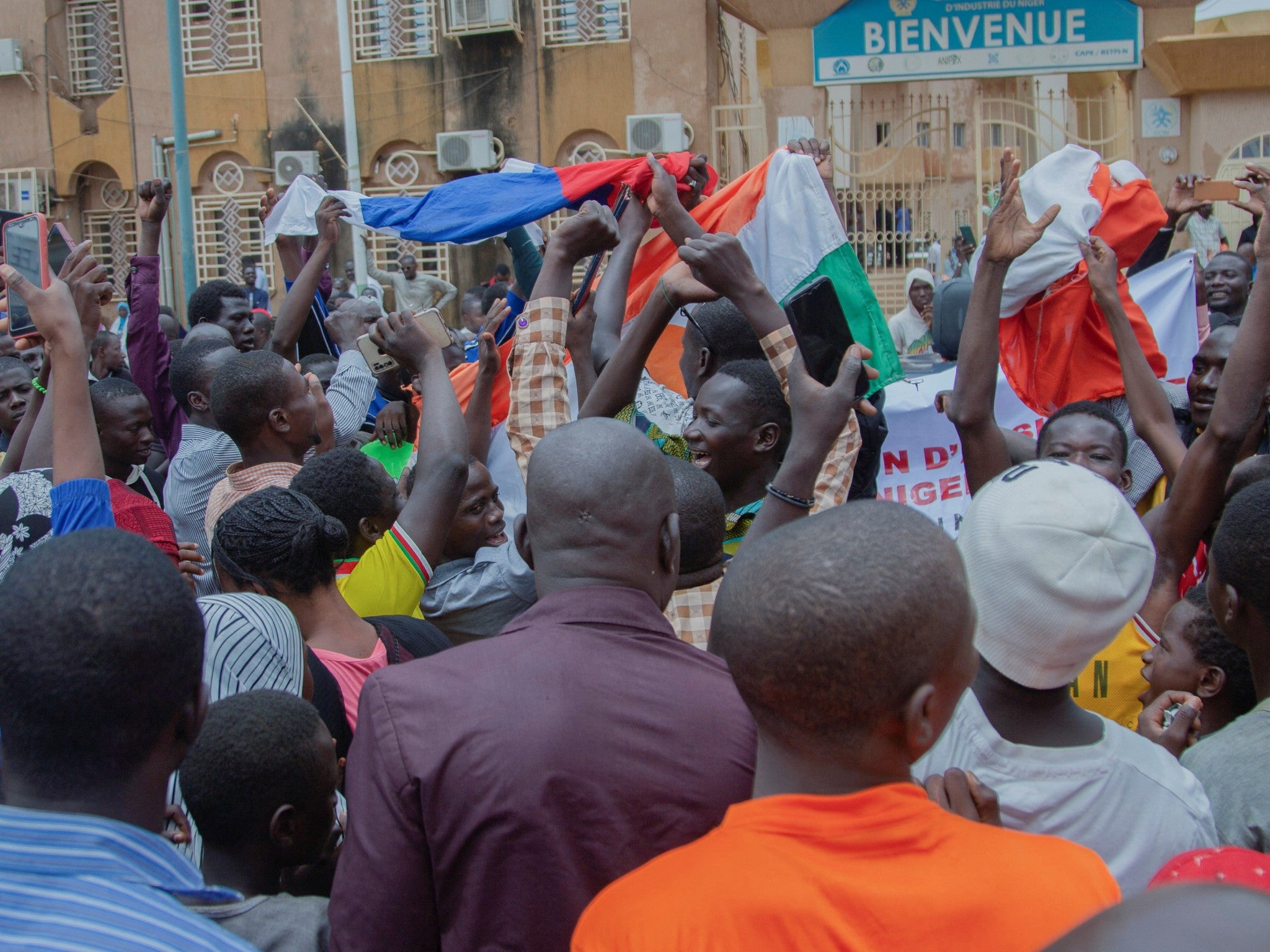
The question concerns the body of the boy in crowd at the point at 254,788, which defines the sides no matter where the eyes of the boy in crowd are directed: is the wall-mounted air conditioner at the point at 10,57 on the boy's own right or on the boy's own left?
on the boy's own left

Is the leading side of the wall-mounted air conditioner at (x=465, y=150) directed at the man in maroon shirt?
yes

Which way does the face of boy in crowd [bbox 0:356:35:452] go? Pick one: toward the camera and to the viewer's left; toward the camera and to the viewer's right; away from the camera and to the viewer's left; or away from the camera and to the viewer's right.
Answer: toward the camera and to the viewer's right

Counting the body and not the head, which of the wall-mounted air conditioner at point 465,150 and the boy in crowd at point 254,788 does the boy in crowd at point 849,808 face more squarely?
the wall-mounted air conditioner

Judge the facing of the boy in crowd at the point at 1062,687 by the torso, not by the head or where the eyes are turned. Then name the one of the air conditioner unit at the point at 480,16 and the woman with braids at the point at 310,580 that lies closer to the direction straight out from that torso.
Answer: the air conditioner unit

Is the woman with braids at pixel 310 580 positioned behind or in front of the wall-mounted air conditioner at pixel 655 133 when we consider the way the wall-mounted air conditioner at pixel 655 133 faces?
in front

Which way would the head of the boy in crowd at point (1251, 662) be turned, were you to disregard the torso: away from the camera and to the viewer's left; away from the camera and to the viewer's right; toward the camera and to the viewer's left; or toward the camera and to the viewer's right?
away from the camera and to the viewer's left

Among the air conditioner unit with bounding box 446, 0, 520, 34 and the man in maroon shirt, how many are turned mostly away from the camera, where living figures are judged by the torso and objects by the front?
1

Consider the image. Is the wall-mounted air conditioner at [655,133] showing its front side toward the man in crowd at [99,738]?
yes

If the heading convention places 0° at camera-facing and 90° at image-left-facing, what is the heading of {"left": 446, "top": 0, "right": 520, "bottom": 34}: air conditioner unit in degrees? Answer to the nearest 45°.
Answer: approximately 0°
